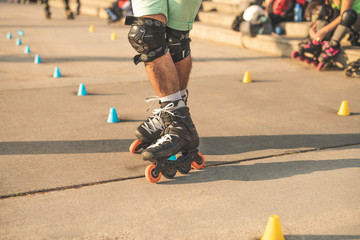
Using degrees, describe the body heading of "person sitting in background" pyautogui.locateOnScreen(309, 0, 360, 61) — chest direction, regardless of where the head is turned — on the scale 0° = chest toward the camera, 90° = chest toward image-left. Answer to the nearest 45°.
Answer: approximately 45°

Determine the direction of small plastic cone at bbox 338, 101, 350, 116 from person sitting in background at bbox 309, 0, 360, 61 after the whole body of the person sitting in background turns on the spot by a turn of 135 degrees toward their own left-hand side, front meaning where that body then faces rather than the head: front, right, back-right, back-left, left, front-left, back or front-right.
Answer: right

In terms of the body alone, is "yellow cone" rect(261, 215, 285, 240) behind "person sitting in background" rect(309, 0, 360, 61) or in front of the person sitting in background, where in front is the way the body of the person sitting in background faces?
in front

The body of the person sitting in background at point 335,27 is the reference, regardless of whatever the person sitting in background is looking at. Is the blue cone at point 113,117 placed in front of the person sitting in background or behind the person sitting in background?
in front

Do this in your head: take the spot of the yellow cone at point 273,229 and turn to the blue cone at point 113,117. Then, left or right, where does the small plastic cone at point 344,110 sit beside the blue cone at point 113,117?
right

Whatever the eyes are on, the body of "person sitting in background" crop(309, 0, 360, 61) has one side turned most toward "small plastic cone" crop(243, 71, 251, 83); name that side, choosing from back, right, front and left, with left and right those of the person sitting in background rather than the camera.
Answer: front
